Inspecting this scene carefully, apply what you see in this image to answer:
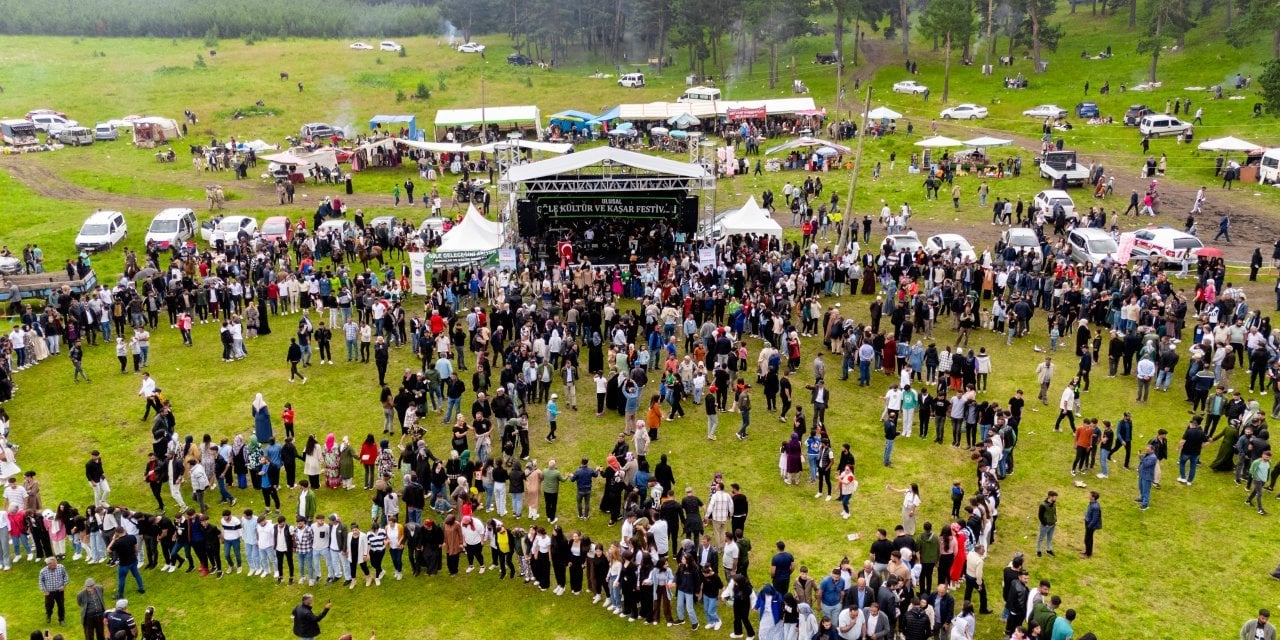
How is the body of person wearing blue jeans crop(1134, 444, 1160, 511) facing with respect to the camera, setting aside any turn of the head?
to the viewer's left

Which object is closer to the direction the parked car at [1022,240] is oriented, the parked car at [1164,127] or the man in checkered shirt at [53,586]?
the man in checkered shirt

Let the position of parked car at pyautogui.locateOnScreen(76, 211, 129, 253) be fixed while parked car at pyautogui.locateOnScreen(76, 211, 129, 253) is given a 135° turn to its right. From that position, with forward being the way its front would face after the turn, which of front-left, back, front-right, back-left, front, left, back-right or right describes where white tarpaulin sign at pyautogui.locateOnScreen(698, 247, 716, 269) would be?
back-right

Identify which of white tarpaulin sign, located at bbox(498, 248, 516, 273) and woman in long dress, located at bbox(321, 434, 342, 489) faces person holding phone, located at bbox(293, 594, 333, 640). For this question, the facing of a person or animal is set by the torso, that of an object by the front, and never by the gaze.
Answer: the white tarpaulin sign

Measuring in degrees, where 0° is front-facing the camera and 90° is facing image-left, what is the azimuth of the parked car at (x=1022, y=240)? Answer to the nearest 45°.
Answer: approximately 315°

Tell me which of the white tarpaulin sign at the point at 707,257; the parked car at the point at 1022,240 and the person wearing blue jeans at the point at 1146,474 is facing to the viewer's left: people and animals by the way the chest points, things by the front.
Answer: the person wearing blue jeans

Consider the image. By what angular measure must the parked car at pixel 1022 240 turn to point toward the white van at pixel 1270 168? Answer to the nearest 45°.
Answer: approximately 90° to its left

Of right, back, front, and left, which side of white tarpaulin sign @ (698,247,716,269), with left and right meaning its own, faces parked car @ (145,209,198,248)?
right
